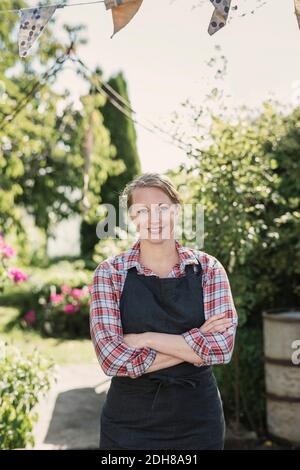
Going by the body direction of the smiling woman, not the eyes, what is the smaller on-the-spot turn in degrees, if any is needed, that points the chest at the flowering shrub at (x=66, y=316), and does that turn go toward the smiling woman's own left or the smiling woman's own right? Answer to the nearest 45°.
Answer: approximately 180°

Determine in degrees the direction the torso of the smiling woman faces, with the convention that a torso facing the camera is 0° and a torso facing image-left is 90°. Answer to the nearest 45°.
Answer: approximately 0°

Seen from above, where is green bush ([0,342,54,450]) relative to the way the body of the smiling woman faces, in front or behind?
behind

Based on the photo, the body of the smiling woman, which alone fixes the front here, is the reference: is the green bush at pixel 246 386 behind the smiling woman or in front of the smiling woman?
behind

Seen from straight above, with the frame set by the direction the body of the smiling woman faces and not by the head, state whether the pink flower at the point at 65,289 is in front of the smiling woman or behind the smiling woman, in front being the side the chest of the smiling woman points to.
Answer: behind

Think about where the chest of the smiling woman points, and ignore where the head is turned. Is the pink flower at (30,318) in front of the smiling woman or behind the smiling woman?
behind

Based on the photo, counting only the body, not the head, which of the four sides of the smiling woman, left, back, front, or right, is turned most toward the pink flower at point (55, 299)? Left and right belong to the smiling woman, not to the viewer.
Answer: back
